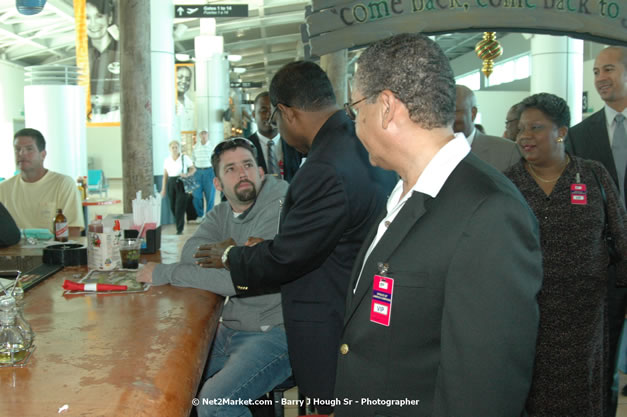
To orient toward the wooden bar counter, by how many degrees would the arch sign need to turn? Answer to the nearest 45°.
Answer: approximately 45° to its right

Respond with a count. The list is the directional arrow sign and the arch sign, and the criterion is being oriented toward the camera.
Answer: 2

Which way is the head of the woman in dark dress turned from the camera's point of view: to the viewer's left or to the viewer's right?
to the viewer's left

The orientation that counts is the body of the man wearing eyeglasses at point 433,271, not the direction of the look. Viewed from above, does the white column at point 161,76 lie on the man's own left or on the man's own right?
on the man's own right
